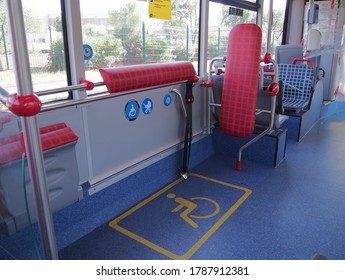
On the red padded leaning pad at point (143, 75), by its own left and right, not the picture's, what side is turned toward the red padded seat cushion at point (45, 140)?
right

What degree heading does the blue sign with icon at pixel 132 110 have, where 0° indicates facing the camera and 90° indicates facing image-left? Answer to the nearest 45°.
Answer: approximately 315°

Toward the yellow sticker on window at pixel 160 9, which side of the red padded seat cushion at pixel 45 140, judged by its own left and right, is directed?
left

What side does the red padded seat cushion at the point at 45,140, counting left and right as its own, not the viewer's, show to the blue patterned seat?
left

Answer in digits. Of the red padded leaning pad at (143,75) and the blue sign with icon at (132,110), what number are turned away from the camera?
0

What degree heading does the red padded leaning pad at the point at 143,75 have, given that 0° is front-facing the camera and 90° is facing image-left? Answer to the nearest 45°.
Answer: approximately 315°

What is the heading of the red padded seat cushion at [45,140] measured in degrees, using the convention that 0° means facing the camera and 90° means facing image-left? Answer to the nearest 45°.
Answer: approximately 315°

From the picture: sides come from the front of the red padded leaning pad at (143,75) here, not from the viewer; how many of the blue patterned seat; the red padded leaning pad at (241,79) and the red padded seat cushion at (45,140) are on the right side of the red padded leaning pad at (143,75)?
1

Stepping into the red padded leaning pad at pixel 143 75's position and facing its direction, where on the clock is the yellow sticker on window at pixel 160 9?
The yellow sticker on window is roughly at 8 o'clock from the red padded leaning pad.

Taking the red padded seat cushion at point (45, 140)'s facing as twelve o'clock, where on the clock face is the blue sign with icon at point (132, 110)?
The blue sign with icon is roughly at 9 o'clock from the red padded seat cushion.

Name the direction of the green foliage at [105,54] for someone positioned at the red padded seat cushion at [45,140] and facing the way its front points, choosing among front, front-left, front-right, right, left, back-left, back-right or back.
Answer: left
